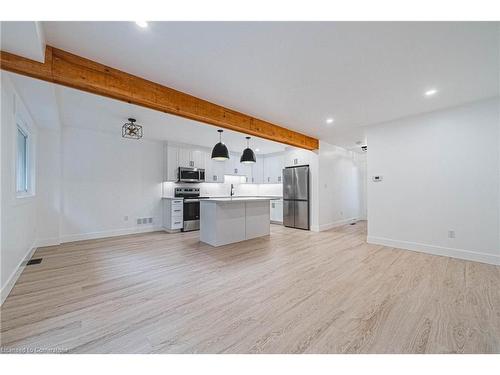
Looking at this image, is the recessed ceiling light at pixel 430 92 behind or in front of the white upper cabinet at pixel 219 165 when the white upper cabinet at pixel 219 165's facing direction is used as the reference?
in front

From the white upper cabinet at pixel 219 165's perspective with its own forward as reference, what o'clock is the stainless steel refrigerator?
The stainless steel refrigerator is roughly at 10 o'clock from the white upper cabinet.

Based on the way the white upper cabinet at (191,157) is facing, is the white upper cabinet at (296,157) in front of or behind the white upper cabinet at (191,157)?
in front

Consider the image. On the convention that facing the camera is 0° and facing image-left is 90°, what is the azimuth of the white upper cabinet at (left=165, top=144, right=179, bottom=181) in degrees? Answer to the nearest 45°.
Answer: approximately 315°

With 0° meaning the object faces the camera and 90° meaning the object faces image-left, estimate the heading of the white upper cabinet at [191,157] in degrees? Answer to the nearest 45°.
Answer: approximately 315°
